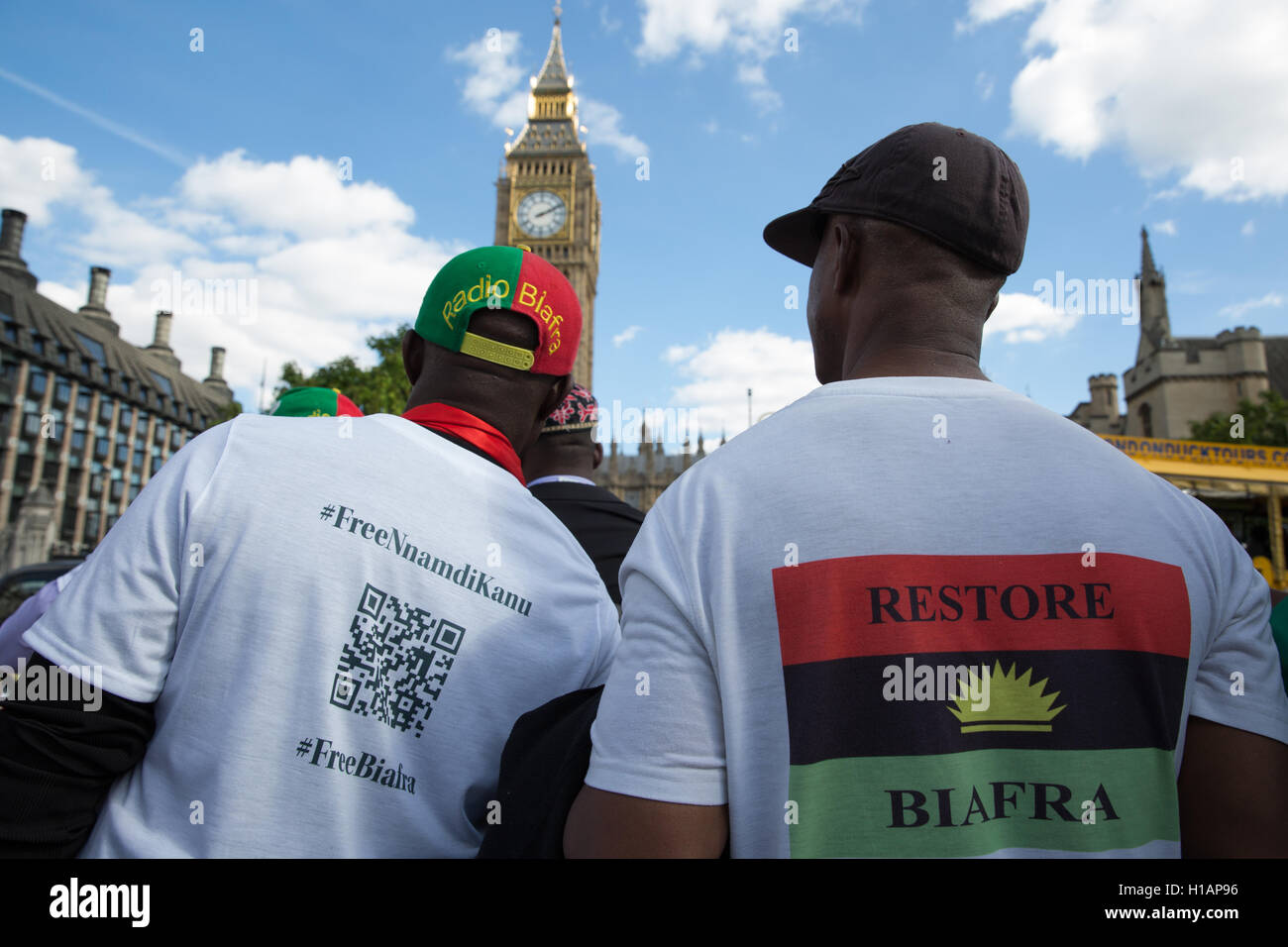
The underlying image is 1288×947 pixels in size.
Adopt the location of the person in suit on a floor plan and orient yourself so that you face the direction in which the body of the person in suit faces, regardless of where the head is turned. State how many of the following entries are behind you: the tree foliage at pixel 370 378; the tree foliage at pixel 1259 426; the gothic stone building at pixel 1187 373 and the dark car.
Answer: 0

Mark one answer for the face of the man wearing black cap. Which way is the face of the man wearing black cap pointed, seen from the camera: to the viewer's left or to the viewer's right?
to the viewer's left

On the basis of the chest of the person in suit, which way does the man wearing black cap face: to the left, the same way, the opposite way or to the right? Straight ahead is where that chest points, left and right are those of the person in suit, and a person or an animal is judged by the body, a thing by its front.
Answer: the same way

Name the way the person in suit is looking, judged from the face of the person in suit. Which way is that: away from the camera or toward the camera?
away from the camera

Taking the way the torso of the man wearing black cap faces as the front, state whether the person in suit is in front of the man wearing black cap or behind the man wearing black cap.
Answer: in front

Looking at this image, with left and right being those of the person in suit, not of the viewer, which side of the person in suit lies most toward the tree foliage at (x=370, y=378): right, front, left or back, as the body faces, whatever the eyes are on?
front

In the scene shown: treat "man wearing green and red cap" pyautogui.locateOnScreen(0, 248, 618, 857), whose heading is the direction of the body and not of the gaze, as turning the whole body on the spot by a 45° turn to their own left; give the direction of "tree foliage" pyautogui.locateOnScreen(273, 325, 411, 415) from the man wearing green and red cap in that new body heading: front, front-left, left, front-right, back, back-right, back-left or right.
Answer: front-right

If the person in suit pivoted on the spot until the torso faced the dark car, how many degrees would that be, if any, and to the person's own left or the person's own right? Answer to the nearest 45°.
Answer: approximately 45° to the person's own left

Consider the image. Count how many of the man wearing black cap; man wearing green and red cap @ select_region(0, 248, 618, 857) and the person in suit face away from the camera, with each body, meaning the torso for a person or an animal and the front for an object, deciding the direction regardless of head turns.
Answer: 3

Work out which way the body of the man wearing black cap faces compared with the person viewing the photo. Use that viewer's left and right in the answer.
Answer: facing away from the viewer

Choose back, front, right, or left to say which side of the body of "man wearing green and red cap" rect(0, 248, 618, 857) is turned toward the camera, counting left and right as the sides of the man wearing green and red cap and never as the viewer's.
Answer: back

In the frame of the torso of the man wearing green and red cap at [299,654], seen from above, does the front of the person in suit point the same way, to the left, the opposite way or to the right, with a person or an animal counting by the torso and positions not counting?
the same way

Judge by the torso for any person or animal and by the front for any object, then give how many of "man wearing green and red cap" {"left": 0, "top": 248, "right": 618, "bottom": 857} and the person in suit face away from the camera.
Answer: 2

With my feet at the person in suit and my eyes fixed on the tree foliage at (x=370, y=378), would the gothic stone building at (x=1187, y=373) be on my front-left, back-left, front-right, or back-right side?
front-right

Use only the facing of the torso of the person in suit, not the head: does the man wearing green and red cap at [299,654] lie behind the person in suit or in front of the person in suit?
behind

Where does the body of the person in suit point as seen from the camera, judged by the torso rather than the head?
away from the camera
